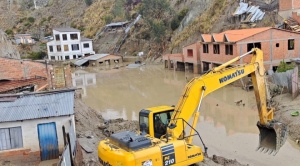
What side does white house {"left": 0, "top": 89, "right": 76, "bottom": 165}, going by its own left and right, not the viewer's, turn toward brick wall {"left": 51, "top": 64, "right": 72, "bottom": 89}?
back

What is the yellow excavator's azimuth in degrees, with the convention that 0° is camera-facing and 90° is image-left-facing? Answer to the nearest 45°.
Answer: approximately 225°

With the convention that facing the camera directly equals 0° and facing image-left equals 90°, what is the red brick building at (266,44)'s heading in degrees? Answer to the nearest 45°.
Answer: approximately 45°

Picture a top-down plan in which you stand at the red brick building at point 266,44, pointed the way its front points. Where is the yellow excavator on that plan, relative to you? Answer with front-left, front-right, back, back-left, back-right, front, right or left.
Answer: front-left

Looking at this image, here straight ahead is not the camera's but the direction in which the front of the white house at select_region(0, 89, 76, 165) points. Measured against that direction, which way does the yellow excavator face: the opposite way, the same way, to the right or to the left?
to the left

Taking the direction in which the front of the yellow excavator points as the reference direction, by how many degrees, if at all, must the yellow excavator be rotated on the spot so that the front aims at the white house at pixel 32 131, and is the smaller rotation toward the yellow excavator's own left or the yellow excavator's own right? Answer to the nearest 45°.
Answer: approximately 135° to the yellow excavator's own left

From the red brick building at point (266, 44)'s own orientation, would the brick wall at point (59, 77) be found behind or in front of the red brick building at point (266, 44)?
in front

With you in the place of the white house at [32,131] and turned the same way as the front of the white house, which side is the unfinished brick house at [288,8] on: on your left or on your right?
on your left

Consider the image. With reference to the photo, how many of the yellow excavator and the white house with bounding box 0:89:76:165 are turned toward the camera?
1

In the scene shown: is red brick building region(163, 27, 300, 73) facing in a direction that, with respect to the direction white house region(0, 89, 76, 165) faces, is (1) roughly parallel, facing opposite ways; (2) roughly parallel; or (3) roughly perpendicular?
roughly perpendicular

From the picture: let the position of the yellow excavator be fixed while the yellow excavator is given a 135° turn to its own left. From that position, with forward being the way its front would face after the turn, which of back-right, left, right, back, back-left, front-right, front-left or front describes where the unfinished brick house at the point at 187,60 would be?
right

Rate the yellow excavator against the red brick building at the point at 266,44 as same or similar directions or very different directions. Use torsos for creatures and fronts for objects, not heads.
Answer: very different directions

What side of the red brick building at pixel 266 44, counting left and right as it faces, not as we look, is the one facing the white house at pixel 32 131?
front
